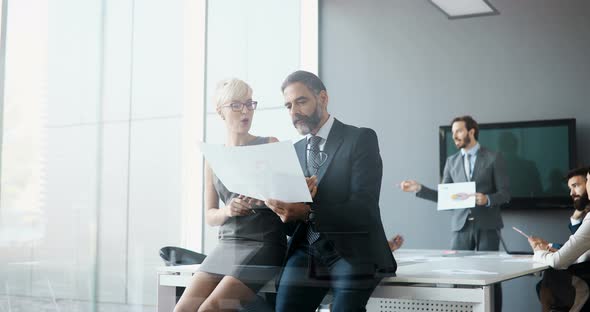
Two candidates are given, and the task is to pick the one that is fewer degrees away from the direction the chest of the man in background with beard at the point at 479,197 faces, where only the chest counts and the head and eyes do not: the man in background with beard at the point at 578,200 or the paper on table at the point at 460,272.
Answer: the paper on table

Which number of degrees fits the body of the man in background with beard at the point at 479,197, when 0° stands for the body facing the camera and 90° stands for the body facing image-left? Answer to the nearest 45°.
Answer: approximately 45°

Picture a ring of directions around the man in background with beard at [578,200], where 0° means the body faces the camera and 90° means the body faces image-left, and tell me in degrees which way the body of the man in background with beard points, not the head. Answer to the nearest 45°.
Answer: approximately 45°

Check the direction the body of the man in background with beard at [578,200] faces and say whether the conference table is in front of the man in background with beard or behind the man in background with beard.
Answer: in front

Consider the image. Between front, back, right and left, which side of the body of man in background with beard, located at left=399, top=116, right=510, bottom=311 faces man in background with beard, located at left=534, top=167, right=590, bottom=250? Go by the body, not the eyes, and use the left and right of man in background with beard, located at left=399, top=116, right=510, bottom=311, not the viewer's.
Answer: left

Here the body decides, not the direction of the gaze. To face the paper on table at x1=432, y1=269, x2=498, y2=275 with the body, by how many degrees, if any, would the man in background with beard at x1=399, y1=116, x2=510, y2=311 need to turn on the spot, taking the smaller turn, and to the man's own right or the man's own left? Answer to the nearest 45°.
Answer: approximately 45° to the man's own left

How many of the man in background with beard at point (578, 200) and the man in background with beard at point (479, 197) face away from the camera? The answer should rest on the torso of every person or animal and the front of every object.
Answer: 0

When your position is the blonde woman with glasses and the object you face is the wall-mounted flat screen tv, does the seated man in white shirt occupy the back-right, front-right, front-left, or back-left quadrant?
front-right

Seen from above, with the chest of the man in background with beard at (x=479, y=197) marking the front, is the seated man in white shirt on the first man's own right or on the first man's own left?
on the first man's own left

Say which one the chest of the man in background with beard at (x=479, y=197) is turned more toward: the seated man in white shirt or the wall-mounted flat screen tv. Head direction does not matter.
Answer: the seated man in white shirt
